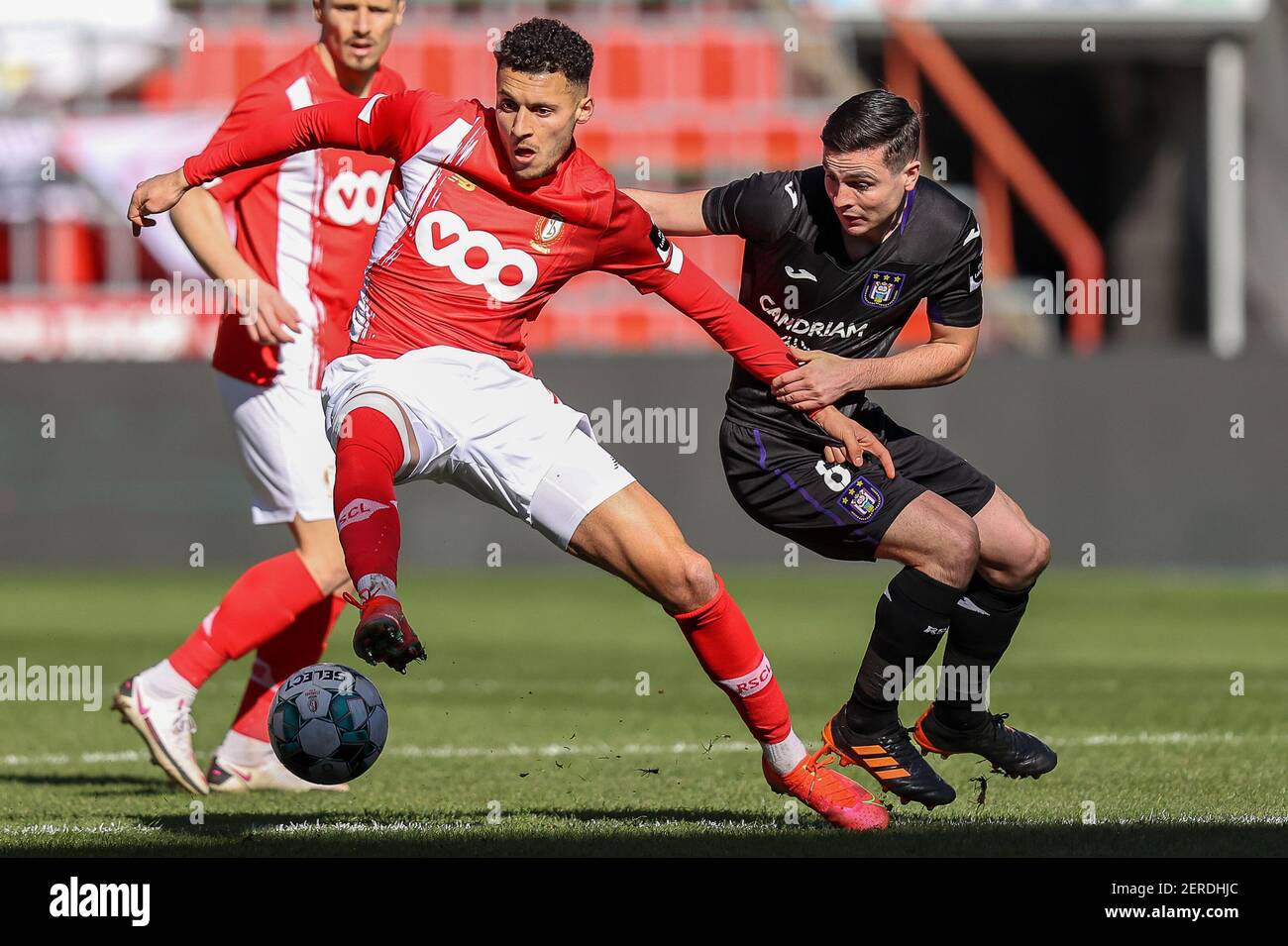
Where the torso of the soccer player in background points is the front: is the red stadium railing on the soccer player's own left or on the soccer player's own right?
on the soccer player's own left

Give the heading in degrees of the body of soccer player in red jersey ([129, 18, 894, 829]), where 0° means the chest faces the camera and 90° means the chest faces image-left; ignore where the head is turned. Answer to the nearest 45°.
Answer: approximately 0°

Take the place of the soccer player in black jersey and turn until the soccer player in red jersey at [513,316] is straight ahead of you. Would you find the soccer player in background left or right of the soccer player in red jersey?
right

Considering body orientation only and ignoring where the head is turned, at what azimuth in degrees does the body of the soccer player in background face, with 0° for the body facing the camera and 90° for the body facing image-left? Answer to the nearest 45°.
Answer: approximately 315°

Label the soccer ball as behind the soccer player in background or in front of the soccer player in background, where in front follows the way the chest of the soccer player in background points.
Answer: in front

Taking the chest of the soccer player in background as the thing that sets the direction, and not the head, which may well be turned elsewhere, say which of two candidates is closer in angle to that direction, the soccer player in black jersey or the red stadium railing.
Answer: the soccer player in black jersey

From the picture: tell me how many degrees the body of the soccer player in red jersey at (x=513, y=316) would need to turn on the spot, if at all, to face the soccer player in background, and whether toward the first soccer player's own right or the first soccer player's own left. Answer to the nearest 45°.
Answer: approximately 135° to the first soccer player's own right
